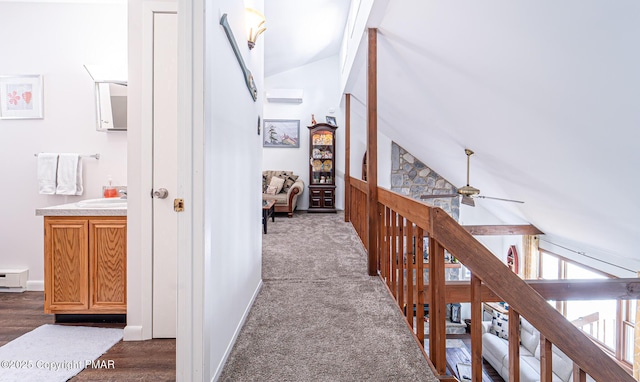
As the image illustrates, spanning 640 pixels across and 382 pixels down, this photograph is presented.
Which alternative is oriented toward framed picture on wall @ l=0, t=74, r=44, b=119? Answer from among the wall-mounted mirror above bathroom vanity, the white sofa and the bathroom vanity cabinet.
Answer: the white sofa

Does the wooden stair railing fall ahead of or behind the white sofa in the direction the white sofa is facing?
ahead

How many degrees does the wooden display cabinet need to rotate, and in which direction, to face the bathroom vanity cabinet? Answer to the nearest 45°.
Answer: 0° — it already faces it

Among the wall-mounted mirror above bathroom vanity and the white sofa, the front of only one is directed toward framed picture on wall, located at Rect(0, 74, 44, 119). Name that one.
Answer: the white sofa

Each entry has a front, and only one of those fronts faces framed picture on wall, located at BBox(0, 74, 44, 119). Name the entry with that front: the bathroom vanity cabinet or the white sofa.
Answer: the white sofa

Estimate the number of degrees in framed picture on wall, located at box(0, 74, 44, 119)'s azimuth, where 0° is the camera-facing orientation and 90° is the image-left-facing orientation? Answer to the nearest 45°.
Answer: approximately 0°

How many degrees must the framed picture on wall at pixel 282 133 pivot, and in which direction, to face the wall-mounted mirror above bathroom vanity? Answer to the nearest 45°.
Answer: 0° — it already faces it

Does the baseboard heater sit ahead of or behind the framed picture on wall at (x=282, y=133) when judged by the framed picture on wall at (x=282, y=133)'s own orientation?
ahead
